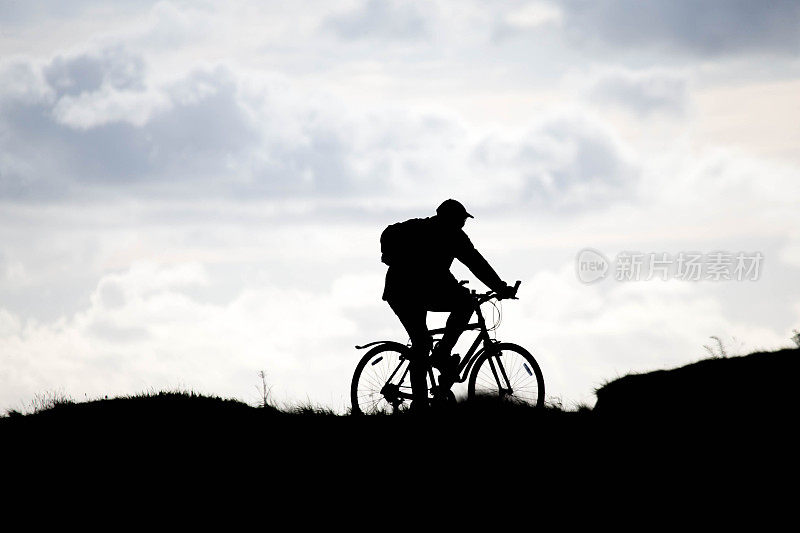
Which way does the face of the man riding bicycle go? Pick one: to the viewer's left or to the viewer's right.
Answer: to the viewer's right

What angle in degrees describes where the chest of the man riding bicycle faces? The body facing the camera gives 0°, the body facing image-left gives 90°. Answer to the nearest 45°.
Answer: approximately 270°
